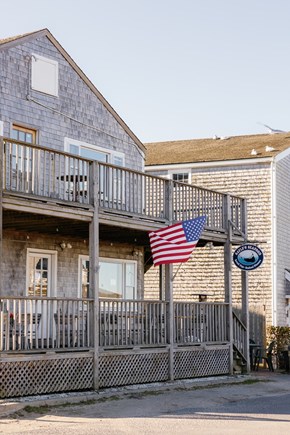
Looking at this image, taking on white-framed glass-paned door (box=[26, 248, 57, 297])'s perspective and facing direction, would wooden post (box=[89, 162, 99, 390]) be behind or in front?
in front

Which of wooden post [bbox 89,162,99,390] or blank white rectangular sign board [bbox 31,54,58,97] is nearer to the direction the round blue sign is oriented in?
the wooden post

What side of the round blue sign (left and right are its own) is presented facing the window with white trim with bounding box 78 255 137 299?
right

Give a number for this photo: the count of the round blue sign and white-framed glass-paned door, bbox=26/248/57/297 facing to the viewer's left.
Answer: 0

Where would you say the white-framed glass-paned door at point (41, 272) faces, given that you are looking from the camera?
facing the viewer and to the right of the viewer
